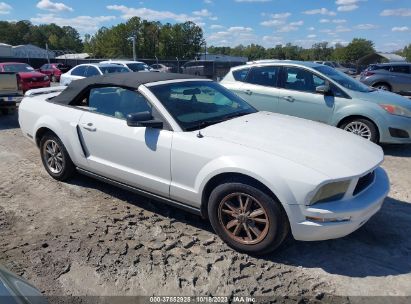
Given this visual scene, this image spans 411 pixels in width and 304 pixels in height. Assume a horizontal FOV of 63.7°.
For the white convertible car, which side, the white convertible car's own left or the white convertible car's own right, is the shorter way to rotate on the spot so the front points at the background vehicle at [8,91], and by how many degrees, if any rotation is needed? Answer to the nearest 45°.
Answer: approximately 180°

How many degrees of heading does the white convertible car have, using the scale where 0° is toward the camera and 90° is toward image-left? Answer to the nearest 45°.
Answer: approximately 315°

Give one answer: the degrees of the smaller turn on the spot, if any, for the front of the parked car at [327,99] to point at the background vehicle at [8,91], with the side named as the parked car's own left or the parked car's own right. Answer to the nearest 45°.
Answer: approximately 135° to the parked car's own right

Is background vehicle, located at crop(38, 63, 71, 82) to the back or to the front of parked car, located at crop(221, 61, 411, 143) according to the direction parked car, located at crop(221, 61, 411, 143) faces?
to the back

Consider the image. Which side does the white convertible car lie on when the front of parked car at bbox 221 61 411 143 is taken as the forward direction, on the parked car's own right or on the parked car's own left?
on the parked car's own right
